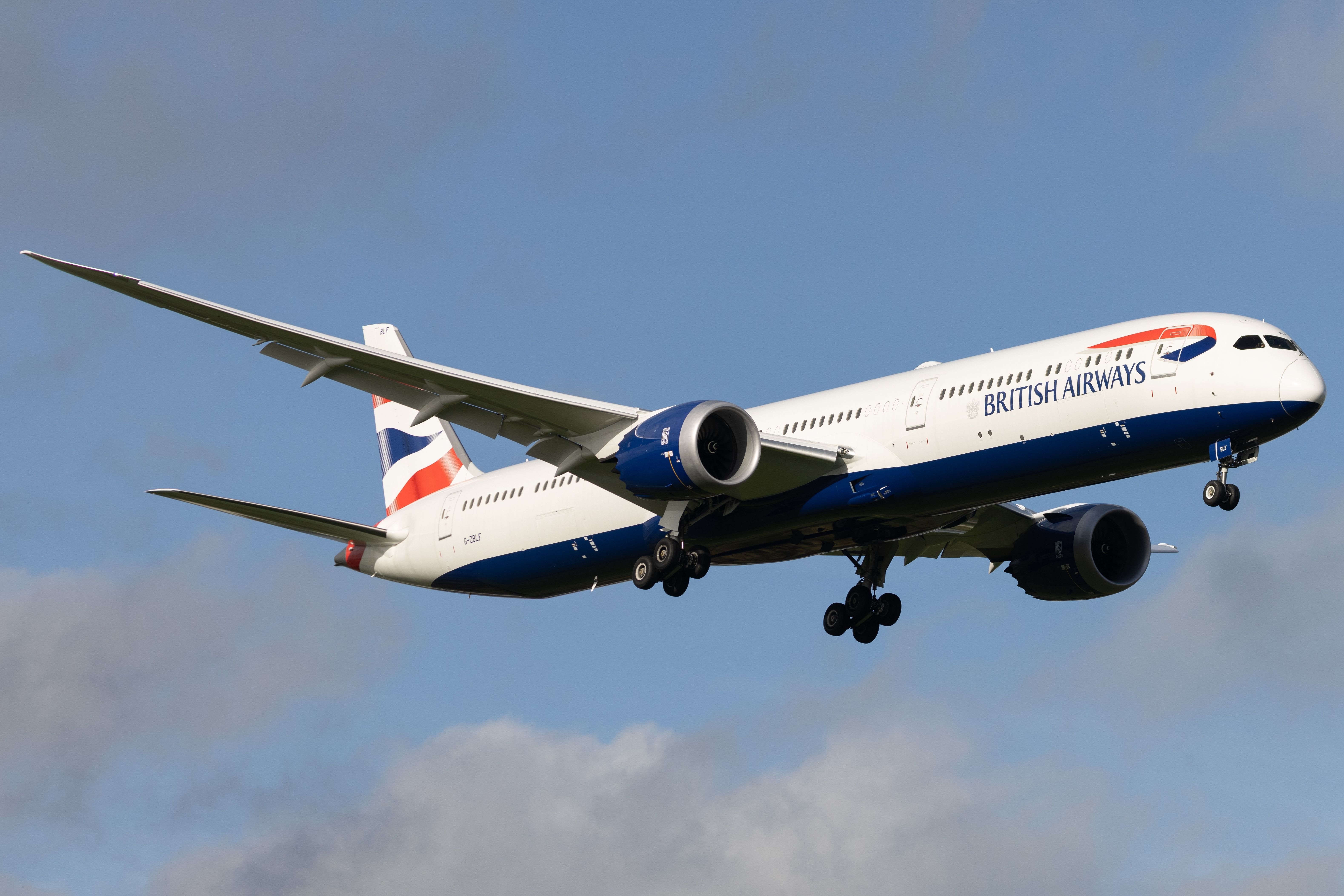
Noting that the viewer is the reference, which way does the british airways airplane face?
facing the viewer and to the right of the viewer
